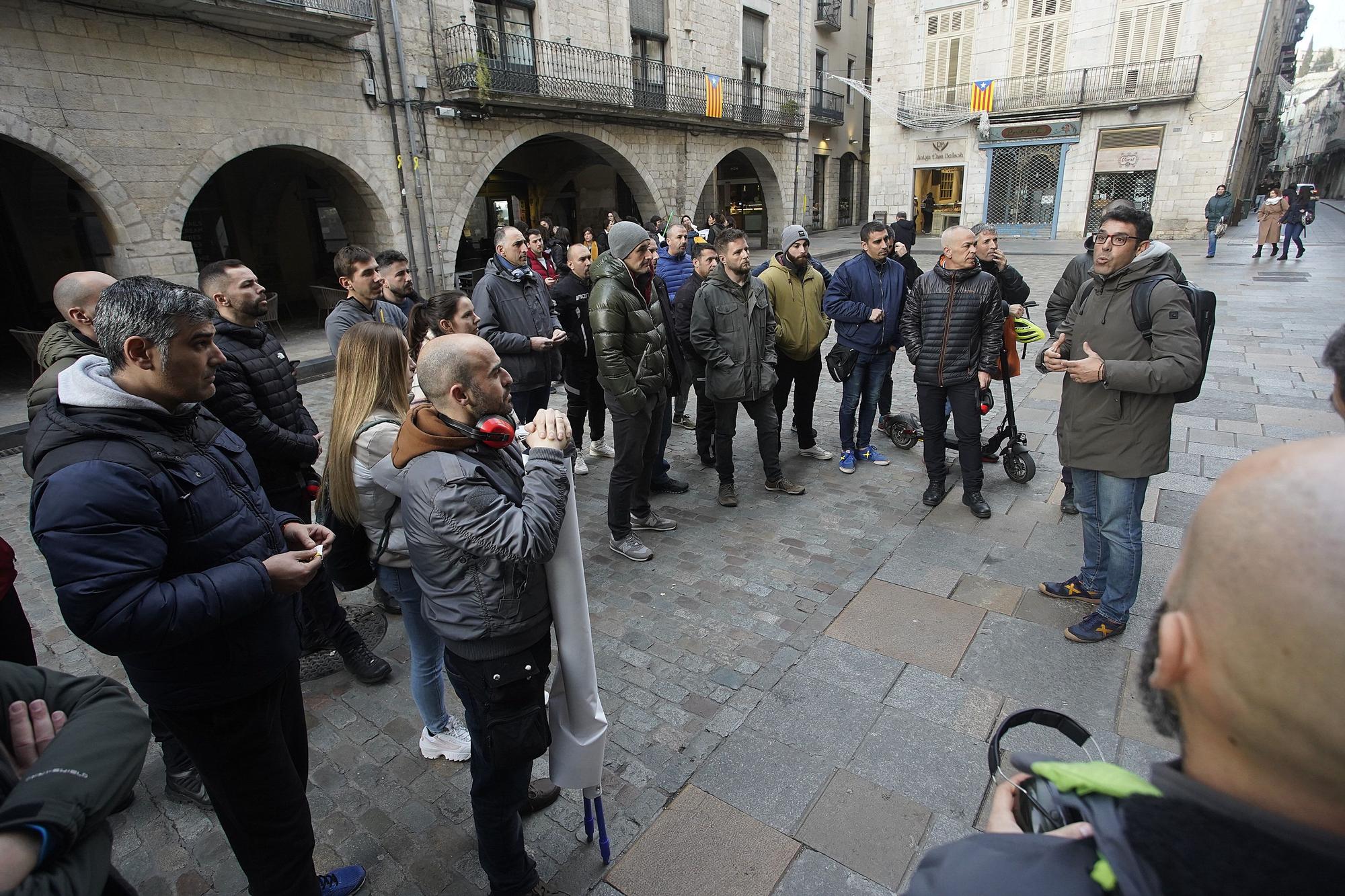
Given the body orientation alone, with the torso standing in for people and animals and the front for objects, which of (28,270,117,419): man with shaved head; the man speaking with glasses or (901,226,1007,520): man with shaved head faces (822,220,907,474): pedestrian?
(28,270,117,419): man with shaved head

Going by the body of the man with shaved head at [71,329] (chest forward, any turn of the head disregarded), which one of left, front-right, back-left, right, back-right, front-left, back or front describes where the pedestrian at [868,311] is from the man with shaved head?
front

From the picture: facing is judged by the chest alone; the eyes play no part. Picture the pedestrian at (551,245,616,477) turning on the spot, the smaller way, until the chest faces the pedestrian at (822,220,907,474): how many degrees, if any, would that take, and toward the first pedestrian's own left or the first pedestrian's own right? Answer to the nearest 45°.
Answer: approximately 45° to the first pedestrian's own left

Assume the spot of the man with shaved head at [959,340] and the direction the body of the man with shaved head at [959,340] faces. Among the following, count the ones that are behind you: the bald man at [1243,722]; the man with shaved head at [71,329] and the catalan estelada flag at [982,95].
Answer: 1

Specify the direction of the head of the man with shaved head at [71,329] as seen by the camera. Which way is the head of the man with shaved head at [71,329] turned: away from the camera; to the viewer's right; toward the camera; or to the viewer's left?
to the viewer's right

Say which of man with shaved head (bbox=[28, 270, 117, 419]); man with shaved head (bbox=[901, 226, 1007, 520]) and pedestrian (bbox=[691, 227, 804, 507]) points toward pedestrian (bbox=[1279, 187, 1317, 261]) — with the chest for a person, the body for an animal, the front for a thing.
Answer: man with shaved head (bbox=[28, 270, 117, 419])

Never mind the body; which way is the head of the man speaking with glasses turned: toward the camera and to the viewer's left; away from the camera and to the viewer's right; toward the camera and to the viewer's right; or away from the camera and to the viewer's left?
toward the camera and to the viewer's left

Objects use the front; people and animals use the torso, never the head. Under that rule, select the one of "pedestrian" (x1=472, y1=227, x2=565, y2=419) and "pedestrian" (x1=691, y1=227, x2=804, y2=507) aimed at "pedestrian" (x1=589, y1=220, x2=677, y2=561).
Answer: "pedestrian" (x1=472, y1=227, x2=565, y2=419)

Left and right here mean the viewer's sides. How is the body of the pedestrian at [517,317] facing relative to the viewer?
facing the viewer and to the right of the viewer

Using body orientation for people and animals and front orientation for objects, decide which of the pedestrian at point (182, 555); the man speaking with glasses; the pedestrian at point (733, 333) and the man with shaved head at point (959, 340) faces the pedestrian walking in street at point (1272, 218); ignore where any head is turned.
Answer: the pedestrian at point (182, 555)

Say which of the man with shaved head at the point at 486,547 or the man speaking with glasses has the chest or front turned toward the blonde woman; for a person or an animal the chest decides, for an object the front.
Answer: the man speaking with glasses

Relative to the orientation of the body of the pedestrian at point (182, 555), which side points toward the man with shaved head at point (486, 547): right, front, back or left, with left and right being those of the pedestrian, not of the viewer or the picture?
front

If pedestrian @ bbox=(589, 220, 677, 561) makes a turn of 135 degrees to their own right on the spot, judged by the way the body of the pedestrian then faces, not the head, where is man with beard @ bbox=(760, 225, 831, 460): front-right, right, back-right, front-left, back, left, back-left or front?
back-right

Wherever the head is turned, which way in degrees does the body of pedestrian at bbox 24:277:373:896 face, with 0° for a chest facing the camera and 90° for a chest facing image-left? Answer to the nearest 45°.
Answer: approximately 270°

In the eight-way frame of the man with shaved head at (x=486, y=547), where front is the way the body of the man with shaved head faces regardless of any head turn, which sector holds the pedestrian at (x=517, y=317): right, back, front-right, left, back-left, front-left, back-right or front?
left

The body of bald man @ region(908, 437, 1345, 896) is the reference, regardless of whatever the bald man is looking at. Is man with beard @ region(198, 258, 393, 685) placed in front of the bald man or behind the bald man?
in front

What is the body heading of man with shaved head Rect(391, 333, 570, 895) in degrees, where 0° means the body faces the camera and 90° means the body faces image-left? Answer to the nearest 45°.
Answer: approximately 270°

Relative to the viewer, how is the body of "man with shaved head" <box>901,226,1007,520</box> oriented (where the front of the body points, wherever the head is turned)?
toward the camera
